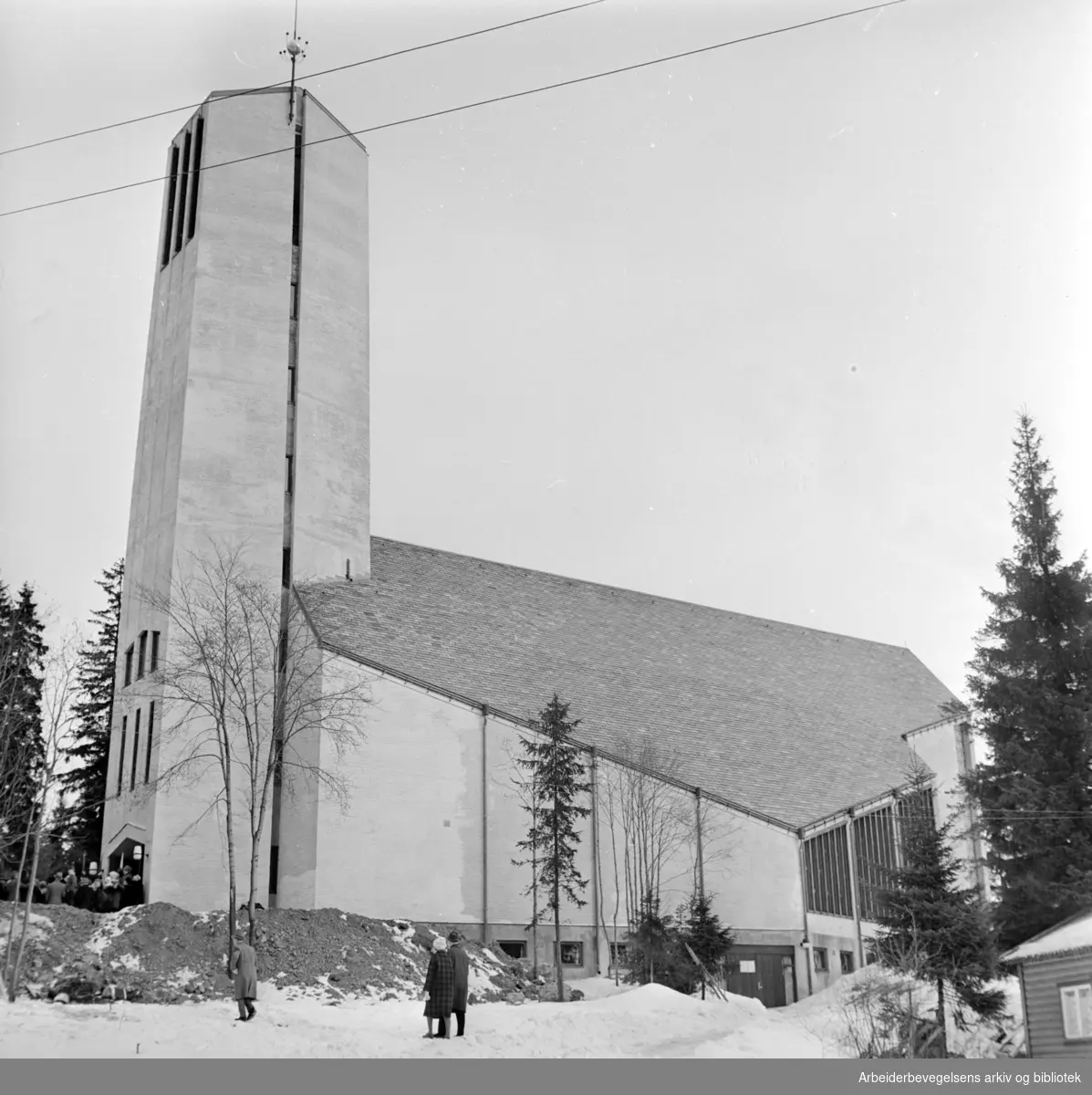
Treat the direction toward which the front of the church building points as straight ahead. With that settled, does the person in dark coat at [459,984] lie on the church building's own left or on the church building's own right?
on the church building's own left

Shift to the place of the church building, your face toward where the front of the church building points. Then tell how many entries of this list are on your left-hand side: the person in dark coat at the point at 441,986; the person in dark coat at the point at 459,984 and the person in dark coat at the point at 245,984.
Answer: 3

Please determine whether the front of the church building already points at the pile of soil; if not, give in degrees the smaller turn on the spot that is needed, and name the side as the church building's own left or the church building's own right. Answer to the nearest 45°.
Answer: approximately 90° to the church building's own left

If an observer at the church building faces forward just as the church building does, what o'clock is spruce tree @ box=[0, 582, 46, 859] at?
The spruce tree is roughly at 11 o'clock from the church building.

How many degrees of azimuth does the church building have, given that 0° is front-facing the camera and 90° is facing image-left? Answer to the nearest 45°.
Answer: approximately 90°

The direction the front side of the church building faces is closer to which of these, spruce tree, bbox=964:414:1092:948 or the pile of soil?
the pile of soil

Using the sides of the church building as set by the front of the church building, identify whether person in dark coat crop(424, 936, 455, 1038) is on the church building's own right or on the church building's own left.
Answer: on the church building's own left
